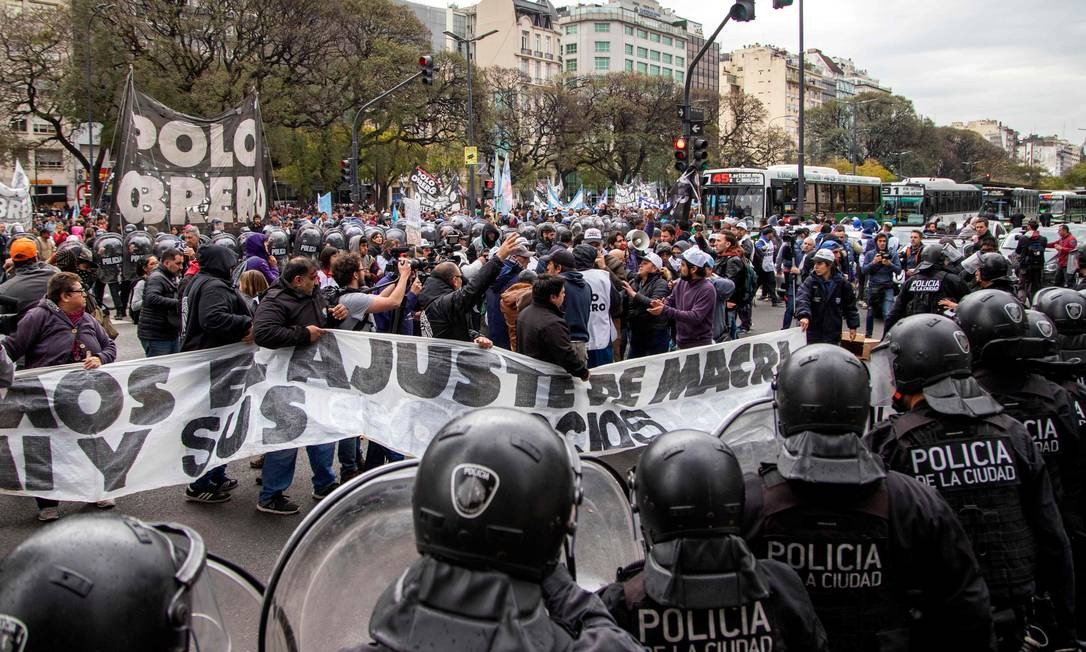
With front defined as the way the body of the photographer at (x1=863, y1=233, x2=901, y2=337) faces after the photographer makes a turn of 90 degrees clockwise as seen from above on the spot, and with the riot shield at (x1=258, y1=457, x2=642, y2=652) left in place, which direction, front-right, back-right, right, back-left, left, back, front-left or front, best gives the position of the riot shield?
left

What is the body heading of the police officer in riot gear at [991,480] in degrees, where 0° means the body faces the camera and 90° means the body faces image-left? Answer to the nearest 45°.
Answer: approximately 135°

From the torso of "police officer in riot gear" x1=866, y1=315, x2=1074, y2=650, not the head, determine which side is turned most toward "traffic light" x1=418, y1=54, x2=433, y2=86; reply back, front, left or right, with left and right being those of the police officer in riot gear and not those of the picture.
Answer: front

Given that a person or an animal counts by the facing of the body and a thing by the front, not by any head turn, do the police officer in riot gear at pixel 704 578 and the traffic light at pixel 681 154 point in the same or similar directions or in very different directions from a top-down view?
very different directions

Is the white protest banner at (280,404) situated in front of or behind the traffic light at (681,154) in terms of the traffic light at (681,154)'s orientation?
in front

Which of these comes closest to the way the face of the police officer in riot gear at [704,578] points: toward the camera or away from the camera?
away from the camera

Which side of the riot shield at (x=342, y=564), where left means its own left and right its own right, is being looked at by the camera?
back

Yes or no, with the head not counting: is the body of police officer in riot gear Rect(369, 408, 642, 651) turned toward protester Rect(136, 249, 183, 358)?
no

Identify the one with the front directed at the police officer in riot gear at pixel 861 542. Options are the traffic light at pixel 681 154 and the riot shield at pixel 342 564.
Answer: the traffic light

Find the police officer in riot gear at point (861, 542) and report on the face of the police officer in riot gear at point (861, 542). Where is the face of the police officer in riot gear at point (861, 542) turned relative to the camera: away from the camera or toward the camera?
away from the camera

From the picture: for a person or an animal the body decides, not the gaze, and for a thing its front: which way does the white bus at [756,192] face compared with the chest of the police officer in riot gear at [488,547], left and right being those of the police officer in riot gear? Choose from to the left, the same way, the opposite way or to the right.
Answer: the opposite way

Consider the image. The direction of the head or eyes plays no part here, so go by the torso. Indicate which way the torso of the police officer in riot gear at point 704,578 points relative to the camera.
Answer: away from the camera

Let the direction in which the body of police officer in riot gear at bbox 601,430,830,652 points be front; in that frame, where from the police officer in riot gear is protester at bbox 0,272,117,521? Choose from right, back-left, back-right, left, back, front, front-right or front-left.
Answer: front-left

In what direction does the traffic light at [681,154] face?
toward the camera

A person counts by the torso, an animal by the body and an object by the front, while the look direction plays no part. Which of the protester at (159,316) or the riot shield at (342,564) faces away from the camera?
the riot shield

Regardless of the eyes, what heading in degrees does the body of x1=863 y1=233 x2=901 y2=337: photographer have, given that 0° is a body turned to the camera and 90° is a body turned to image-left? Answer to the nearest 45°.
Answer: approximately 0°

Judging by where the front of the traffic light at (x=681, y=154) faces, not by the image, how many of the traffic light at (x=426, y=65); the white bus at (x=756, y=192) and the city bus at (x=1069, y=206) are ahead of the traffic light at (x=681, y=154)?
0
